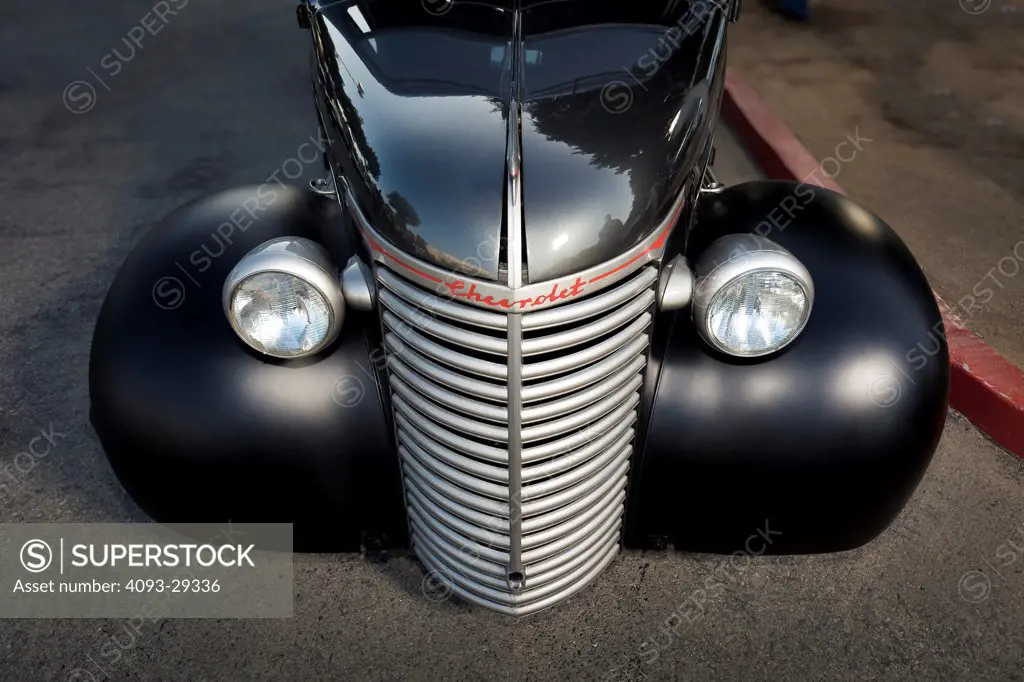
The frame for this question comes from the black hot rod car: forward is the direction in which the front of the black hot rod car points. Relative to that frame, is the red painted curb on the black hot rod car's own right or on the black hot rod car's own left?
on the black hot rod car's own left

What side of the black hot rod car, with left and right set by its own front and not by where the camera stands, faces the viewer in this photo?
front
